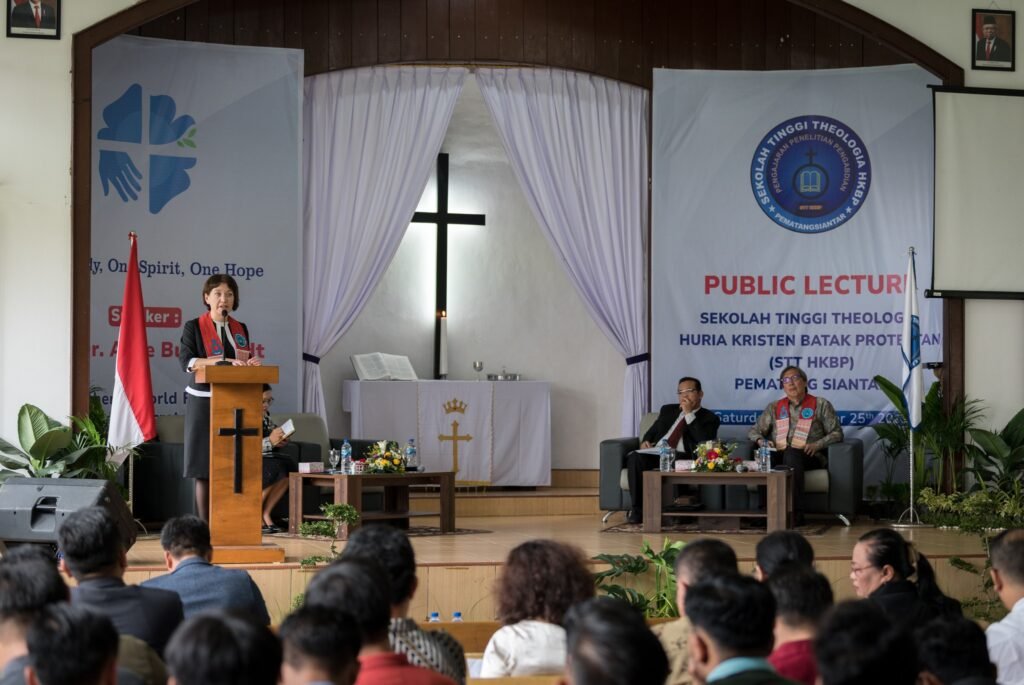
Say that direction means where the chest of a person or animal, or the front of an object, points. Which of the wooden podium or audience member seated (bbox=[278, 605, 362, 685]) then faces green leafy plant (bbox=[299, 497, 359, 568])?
the audience member seated

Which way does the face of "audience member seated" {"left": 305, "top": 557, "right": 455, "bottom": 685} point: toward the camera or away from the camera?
away from the camera

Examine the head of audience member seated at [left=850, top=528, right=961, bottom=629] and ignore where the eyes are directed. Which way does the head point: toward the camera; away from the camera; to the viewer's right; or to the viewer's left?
to the viewer's left

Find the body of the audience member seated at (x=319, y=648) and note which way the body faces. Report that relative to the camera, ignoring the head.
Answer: away from the camera

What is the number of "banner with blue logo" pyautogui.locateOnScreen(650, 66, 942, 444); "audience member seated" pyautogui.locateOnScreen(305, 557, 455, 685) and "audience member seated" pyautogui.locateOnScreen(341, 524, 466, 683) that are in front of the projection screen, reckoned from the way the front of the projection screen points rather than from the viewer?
2

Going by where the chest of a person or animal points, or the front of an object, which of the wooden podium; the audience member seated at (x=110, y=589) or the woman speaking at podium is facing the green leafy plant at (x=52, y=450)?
the audience member seated

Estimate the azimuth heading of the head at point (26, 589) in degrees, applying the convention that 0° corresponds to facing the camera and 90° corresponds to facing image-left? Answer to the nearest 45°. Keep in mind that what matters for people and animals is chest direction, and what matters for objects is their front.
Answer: approximately 180°

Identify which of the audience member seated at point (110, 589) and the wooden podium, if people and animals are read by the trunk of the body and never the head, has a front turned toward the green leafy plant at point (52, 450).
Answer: the audience member seated

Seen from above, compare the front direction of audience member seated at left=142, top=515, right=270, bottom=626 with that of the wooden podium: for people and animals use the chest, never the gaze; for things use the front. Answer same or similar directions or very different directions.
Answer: very different directions

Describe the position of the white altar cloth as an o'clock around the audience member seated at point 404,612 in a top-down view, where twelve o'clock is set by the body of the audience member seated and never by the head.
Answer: The white altar cloth is roughly at 12 o'clock from the audience member seated.

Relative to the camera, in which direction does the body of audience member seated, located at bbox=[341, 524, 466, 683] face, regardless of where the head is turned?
away from the camera

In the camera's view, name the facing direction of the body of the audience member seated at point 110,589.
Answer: away from the camera

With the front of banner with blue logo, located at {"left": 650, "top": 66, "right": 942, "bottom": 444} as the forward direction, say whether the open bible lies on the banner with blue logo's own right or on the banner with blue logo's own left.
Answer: on the banner with blue logo's own right

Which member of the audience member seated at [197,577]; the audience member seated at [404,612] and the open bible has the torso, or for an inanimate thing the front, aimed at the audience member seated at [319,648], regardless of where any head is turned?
the open bible
